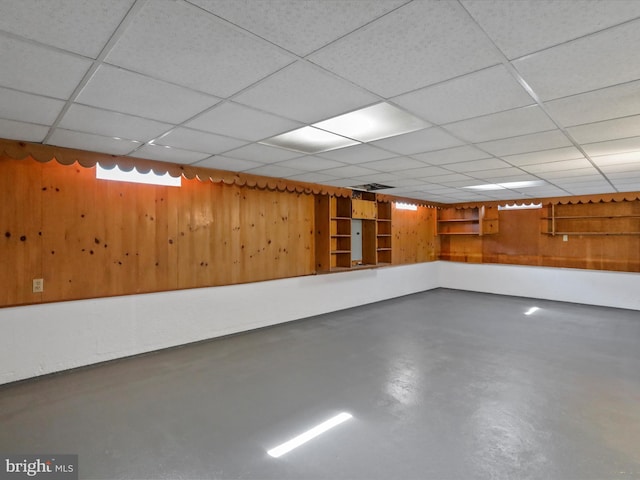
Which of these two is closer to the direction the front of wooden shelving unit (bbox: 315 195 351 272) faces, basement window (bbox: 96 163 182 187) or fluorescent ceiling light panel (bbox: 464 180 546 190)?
the fluorescent ceiling light panel

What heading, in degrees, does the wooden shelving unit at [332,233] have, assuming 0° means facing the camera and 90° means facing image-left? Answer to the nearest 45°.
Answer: approximately 315°

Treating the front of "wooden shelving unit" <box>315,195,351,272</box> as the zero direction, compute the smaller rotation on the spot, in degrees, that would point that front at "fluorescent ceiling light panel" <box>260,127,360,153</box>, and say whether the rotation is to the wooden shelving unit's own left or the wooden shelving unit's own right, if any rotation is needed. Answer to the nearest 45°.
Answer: approximately 45° to the wooden shelving unit's own right

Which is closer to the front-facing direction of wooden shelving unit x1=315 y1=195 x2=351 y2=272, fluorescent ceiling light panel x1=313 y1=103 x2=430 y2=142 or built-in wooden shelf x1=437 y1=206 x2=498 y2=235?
the fluorescent ceiling light panel

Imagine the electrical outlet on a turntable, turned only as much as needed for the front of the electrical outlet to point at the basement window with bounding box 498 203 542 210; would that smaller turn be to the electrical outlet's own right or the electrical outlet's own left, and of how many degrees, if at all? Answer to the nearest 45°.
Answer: approximately 90° to the electrical outlet's own left

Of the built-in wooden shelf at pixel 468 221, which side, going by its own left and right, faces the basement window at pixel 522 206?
left

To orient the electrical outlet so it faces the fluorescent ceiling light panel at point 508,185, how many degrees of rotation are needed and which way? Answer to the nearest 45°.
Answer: approximately 90° to its left

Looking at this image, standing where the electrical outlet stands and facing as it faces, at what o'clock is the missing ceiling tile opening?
The missing ceiling tile opening is roughly at 9 o'clock from the electrical outlet.

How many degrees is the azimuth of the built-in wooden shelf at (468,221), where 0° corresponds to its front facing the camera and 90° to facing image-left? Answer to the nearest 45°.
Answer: approximately 0°

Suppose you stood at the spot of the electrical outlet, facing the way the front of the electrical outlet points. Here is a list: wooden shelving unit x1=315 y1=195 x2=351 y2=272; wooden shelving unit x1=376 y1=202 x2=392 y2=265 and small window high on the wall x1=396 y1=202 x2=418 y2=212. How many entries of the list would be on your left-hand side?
3
